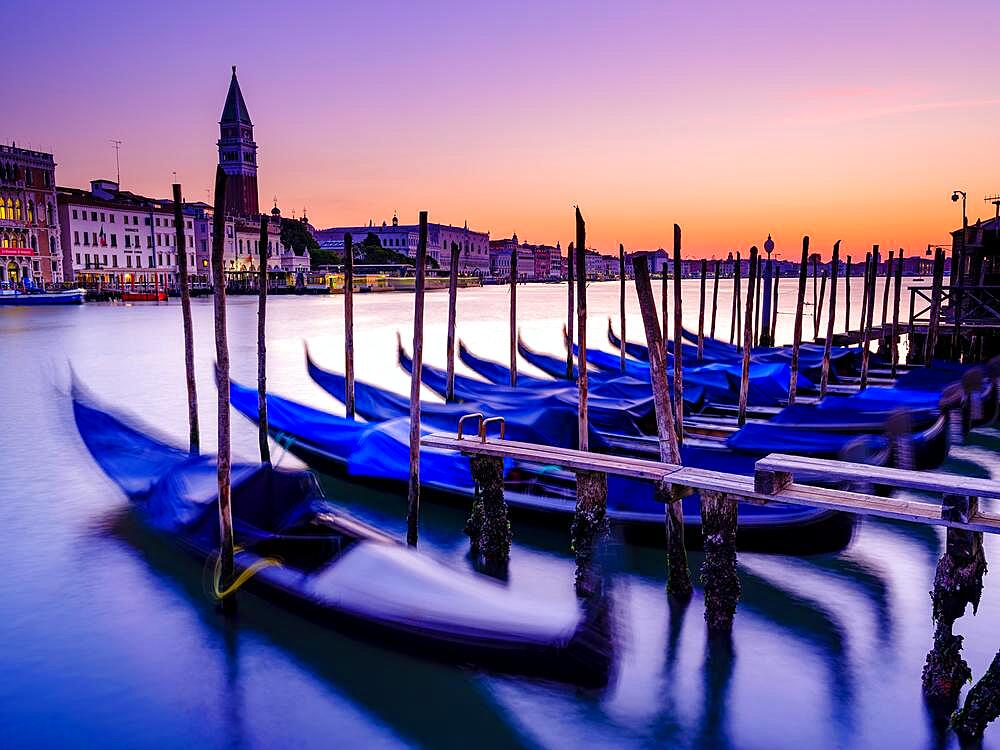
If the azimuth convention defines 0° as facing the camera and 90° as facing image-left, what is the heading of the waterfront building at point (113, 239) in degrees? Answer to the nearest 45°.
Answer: approximately 315°

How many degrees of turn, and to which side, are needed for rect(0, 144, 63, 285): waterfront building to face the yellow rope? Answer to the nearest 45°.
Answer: approximately 45° to its right

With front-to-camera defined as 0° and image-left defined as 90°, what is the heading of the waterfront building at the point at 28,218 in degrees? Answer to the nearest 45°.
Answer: approximately 315°

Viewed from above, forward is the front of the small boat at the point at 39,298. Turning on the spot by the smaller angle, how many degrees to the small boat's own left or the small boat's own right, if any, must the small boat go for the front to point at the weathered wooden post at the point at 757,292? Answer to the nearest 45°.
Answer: approximately 90° to the small boat's own right

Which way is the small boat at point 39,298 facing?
to the viewer's right

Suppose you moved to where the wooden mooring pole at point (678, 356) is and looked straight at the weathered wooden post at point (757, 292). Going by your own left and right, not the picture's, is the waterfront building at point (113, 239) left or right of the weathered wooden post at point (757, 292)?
left
